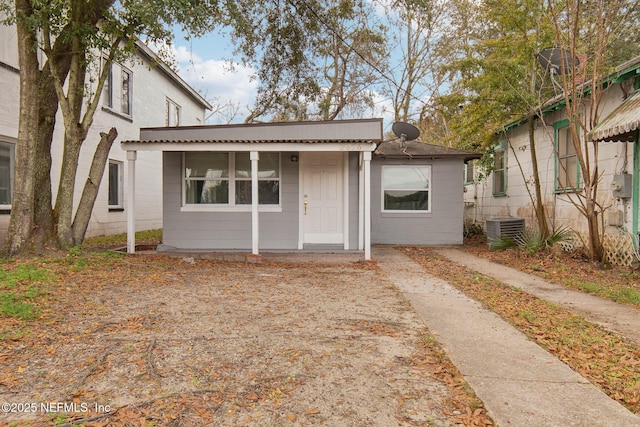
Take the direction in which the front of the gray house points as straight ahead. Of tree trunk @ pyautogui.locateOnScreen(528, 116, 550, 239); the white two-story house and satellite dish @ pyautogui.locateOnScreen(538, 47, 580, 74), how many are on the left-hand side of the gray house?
2

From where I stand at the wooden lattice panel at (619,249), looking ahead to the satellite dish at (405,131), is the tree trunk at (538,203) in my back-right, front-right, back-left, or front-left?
front-right

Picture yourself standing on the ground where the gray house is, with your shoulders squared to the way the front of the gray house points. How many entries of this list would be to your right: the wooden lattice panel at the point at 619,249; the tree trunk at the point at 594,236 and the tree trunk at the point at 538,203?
0

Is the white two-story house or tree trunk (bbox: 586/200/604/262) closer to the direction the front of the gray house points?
the tree trunk

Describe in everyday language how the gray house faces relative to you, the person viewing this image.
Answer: facing the viewer

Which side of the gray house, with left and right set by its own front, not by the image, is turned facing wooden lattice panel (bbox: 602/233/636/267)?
left

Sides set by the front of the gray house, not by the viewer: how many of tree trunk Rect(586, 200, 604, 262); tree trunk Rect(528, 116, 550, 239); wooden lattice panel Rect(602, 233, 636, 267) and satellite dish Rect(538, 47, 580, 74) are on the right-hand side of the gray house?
0

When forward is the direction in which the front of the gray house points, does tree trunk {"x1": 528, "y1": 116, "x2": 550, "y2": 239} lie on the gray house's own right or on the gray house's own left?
on the gray house's own left

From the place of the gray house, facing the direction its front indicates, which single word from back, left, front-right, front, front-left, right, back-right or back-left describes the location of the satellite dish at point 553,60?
left

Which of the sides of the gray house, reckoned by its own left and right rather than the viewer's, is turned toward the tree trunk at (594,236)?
left

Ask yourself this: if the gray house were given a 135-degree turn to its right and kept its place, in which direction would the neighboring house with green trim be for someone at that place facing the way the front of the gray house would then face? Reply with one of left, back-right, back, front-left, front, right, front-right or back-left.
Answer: back-right
